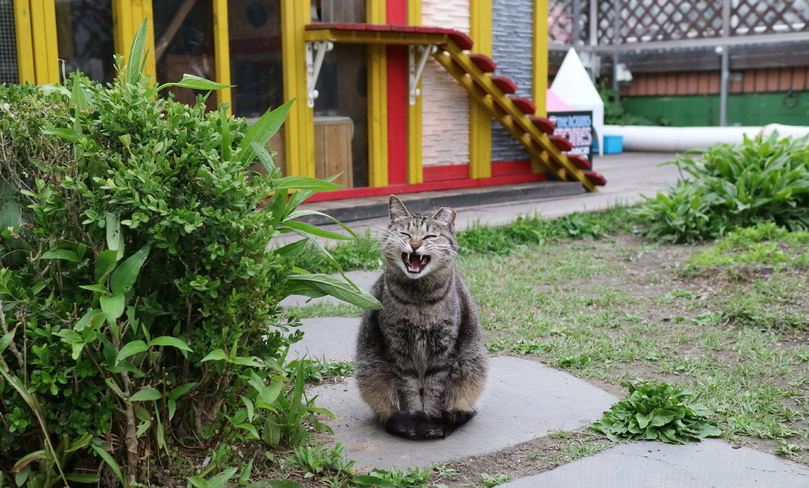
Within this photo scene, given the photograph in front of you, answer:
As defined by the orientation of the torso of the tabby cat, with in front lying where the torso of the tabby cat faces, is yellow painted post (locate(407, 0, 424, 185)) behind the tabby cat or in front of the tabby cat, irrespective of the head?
behind

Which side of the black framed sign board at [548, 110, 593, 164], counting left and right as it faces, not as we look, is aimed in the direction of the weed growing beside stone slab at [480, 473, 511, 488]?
front

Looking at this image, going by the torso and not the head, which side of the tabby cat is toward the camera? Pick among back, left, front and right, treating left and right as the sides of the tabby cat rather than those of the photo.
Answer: front

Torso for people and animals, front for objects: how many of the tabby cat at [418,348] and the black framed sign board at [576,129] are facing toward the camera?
2

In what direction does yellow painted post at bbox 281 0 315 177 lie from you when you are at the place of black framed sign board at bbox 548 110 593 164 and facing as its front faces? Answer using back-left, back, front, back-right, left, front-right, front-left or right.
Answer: front-right

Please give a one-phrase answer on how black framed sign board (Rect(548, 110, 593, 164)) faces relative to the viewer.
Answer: facing the viewer

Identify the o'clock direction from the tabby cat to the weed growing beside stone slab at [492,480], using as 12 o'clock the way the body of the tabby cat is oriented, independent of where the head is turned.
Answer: The weed growing beside stone slab is roughly at 11 o'clock from the tabby cat.

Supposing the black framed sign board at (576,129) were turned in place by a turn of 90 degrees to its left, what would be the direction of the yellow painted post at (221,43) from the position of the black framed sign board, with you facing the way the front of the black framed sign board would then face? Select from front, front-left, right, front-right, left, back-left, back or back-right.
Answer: back-right

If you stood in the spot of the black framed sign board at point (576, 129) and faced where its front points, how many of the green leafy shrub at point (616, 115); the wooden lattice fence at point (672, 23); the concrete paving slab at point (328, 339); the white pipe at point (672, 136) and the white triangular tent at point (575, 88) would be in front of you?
1

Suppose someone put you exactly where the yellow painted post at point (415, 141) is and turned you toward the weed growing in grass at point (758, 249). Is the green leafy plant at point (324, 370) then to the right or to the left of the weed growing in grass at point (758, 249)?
right

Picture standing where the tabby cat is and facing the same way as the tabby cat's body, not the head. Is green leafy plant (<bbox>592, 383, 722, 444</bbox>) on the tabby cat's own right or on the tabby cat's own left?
on the tabby cat's own left
